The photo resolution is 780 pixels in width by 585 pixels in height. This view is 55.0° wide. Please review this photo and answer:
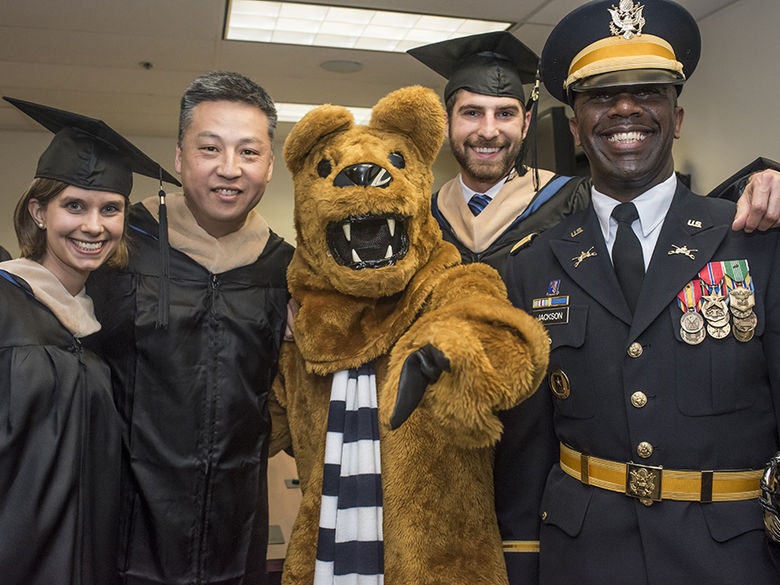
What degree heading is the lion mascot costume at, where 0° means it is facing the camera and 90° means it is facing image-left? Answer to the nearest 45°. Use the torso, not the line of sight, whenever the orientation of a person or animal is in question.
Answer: approximately 0°

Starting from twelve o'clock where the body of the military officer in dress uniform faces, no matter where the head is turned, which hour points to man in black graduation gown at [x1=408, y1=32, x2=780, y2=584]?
The man in black graduation gown is roughly at 5 o'clock from the military officer in dress uniform.

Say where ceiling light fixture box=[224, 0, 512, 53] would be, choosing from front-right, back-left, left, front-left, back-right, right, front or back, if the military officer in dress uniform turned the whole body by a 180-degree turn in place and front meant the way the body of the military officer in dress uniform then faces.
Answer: front-left

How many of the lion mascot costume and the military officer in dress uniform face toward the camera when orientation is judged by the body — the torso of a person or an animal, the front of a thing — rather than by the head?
2

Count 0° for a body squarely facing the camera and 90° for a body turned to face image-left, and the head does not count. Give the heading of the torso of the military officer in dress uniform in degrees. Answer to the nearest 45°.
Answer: approximately 0°

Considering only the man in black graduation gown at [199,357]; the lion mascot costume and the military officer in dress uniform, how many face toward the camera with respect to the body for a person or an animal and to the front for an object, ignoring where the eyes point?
3

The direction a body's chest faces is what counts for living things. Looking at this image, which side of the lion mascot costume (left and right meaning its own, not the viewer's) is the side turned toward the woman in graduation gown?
right

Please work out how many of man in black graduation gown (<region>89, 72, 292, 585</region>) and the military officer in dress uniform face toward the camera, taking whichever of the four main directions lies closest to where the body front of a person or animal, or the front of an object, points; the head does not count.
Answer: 2

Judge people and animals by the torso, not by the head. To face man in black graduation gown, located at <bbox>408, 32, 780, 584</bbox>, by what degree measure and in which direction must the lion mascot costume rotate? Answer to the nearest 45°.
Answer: approximately 135° to its left
